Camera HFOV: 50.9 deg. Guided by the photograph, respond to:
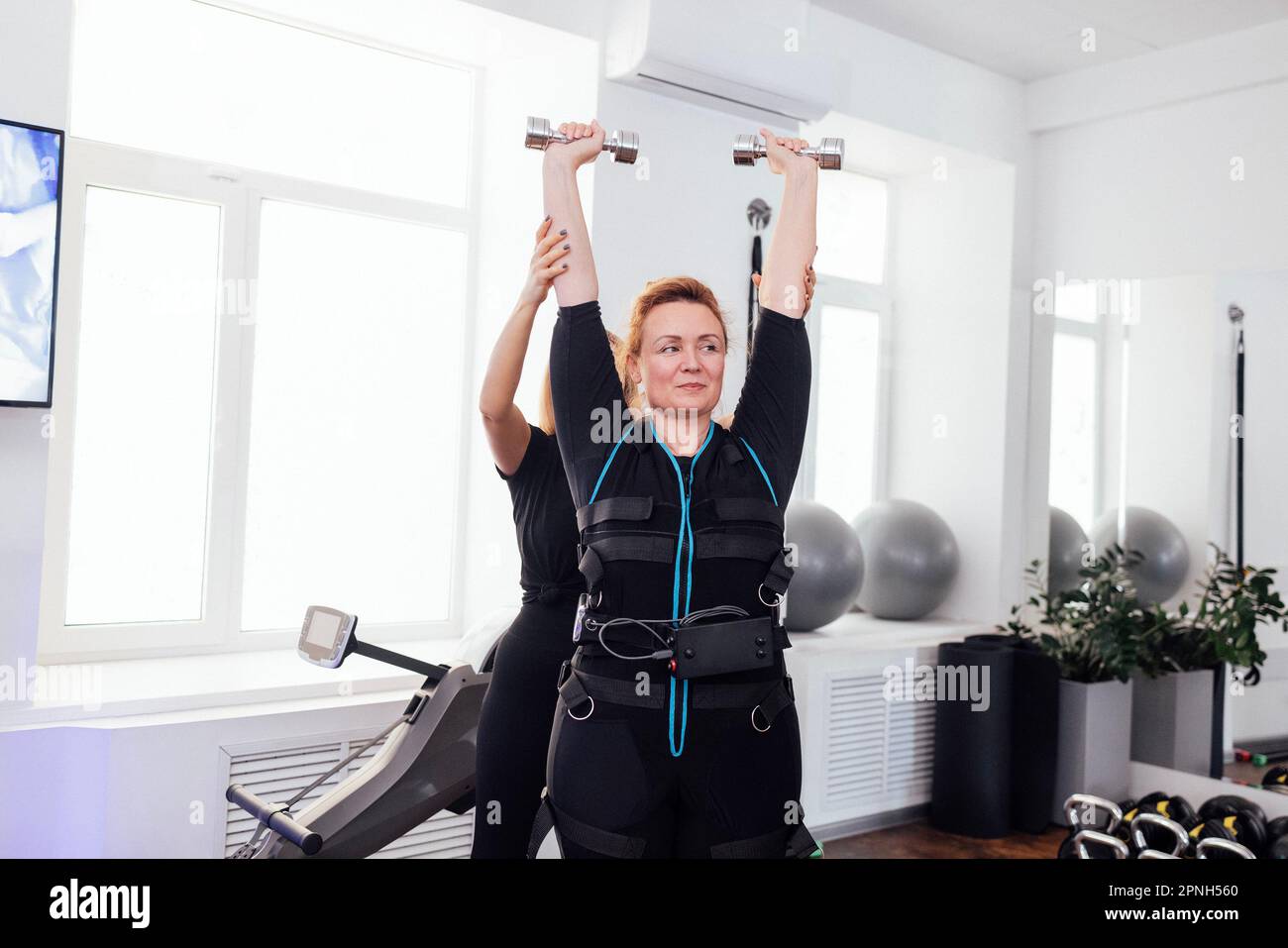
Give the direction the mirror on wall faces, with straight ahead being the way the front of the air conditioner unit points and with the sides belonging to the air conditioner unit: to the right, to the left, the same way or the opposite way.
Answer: to the right

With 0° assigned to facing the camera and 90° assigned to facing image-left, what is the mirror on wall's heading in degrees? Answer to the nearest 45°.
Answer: approximately 45°

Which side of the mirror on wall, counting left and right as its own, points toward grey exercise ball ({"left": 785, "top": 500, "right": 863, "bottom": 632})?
front

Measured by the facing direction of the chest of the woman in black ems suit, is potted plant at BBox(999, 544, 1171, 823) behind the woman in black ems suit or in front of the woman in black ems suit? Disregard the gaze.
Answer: behind

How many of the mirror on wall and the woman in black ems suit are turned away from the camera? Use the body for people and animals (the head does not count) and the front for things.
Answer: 0

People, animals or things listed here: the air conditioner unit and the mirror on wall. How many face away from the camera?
0

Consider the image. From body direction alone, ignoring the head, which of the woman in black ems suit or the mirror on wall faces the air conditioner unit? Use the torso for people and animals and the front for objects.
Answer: the mirror on wall

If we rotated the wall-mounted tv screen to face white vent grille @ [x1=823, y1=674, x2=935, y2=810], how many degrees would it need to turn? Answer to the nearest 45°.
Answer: approximately 45° to its left

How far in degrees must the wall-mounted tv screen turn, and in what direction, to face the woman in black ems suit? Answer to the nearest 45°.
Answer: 0° — it already faces them

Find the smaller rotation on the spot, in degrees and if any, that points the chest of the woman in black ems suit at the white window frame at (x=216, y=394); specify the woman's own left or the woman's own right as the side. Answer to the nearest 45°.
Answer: approximately 135° to the woman's own right
